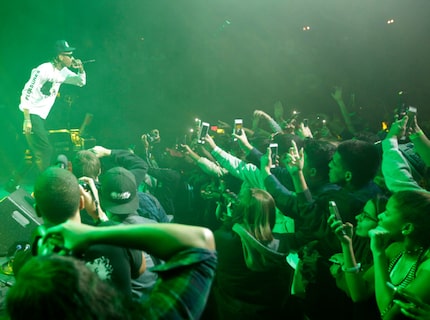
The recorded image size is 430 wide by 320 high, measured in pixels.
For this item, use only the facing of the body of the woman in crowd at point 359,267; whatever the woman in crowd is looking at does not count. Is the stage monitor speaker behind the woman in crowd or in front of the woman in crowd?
in front

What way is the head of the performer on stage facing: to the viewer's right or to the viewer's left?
to the viewer's right

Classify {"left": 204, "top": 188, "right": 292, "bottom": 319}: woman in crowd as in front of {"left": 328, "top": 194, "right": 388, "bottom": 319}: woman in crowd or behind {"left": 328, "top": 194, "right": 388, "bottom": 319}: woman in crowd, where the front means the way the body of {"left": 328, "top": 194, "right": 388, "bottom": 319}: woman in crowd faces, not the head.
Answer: in front

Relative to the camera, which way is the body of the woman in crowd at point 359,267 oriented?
to the viewer's left

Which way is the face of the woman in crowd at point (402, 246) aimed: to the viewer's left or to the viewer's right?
to the viewer's left

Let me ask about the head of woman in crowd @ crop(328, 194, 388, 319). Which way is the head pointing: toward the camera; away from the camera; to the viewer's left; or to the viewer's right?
to the viewer's left
